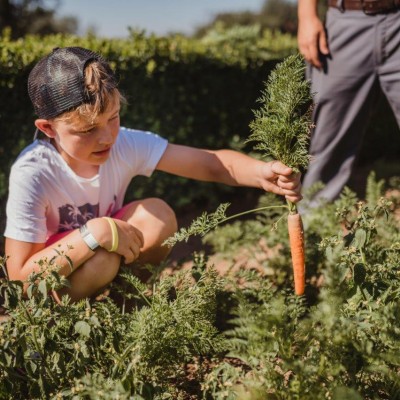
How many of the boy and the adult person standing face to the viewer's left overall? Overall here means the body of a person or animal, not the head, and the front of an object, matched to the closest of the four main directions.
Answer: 0

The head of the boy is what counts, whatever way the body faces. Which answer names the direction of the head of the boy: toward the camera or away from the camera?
toward the camera

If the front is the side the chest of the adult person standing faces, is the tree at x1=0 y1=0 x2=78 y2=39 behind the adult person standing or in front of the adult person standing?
behind

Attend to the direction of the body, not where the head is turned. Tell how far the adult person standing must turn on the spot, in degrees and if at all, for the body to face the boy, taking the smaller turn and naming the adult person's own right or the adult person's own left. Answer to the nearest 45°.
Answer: approximately 45° to the adult person's own right

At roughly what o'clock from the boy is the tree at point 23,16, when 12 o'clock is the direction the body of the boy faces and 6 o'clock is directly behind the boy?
The tree is roughly at 7 o'clock from the boy.

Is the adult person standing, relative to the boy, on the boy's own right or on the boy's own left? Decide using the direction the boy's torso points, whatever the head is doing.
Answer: on the boy's own left

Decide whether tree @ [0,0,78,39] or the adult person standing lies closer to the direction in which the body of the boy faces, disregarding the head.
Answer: the adult person standing

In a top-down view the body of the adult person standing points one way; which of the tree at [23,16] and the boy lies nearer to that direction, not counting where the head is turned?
the boy

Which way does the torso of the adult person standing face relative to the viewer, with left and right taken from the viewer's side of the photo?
facing the viewer

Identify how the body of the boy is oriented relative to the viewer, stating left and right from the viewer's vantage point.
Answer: facing the viewer and to the right of the viewer
